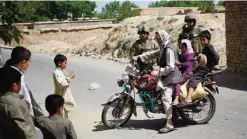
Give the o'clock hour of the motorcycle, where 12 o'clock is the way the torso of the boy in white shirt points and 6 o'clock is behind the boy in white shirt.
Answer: The motorcycle is roughly at 12 o'clock from the boy in white shirt.

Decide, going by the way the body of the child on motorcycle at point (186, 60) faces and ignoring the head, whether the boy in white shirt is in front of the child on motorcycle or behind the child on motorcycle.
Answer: in front

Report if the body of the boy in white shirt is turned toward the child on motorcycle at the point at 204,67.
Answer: yes

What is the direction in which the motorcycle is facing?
to the viewer's left

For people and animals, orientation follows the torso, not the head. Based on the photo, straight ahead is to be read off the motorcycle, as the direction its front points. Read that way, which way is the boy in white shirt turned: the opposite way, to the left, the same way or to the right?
the opposite way

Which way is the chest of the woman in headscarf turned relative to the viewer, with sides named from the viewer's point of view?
facing to the left of the viewer

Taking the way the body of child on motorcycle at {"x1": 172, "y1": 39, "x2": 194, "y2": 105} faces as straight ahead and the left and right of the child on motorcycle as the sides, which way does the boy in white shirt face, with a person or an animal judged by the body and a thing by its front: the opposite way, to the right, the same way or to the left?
the opposite way

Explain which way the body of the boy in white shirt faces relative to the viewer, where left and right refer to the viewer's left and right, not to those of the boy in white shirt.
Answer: facing to the right of the viewer

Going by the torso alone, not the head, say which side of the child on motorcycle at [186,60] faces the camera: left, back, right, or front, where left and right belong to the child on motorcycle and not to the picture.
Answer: left

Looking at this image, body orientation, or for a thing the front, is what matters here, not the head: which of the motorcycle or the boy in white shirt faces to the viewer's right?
the boy in white shirt

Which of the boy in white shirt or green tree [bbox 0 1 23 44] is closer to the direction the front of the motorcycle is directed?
the boy in white shirt
